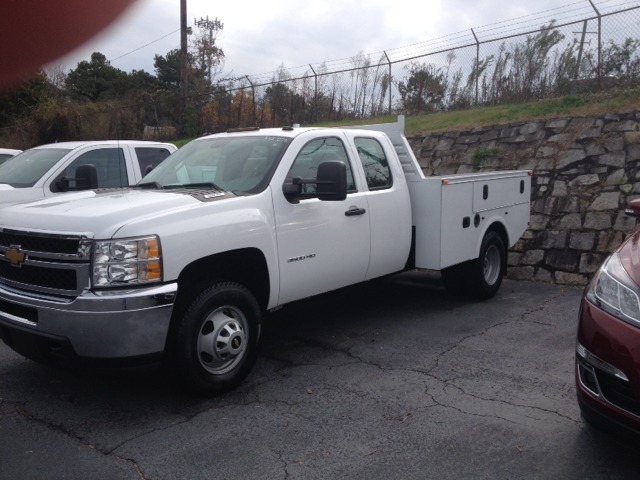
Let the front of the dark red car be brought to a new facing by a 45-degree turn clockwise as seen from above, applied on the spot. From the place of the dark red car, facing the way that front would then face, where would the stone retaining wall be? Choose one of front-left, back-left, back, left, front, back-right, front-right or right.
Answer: right

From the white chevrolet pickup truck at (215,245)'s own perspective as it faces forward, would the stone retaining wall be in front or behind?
behind

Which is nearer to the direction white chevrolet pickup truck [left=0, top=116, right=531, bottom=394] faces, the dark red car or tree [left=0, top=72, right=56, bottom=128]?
the tree

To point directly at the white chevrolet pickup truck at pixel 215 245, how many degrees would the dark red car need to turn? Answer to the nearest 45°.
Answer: approximately 45° to its right

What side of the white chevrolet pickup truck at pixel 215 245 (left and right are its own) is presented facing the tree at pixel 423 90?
back

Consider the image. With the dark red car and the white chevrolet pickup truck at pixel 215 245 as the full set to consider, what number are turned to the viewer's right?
0
